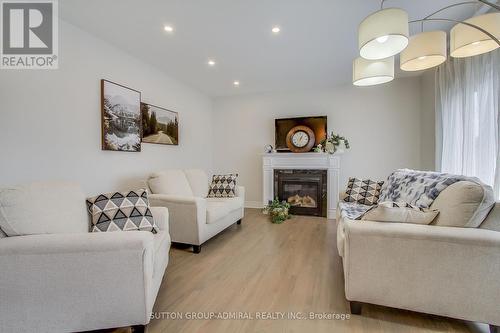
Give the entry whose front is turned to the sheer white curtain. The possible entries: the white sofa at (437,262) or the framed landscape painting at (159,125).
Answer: the framed landscape painting

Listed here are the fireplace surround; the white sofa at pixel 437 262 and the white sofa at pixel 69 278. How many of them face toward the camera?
1

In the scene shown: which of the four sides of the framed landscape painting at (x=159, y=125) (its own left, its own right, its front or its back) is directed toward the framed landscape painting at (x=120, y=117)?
right

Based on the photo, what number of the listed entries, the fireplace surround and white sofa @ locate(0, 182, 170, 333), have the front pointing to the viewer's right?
1

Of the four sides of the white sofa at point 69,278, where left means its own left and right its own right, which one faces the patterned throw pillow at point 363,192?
front

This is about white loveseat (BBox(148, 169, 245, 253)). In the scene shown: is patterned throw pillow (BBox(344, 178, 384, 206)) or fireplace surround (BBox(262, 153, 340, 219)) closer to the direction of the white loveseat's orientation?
the patterned throw pillow

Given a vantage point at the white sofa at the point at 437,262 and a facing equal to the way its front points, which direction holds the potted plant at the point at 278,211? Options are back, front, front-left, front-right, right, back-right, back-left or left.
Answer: front-right

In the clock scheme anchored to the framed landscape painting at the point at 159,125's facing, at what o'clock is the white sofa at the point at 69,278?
The white sofa is roughly at 2 o'clock from the framed landscape painting.

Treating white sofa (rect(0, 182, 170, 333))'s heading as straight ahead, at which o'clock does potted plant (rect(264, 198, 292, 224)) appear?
The potted plant is roughly at 11 o'clock from the white sofa.

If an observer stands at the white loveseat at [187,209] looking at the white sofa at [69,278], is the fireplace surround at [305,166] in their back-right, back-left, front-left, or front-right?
back-left

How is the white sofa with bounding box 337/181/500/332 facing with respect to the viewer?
to the viewer's left

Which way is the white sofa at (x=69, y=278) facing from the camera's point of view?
to the viewer's right
